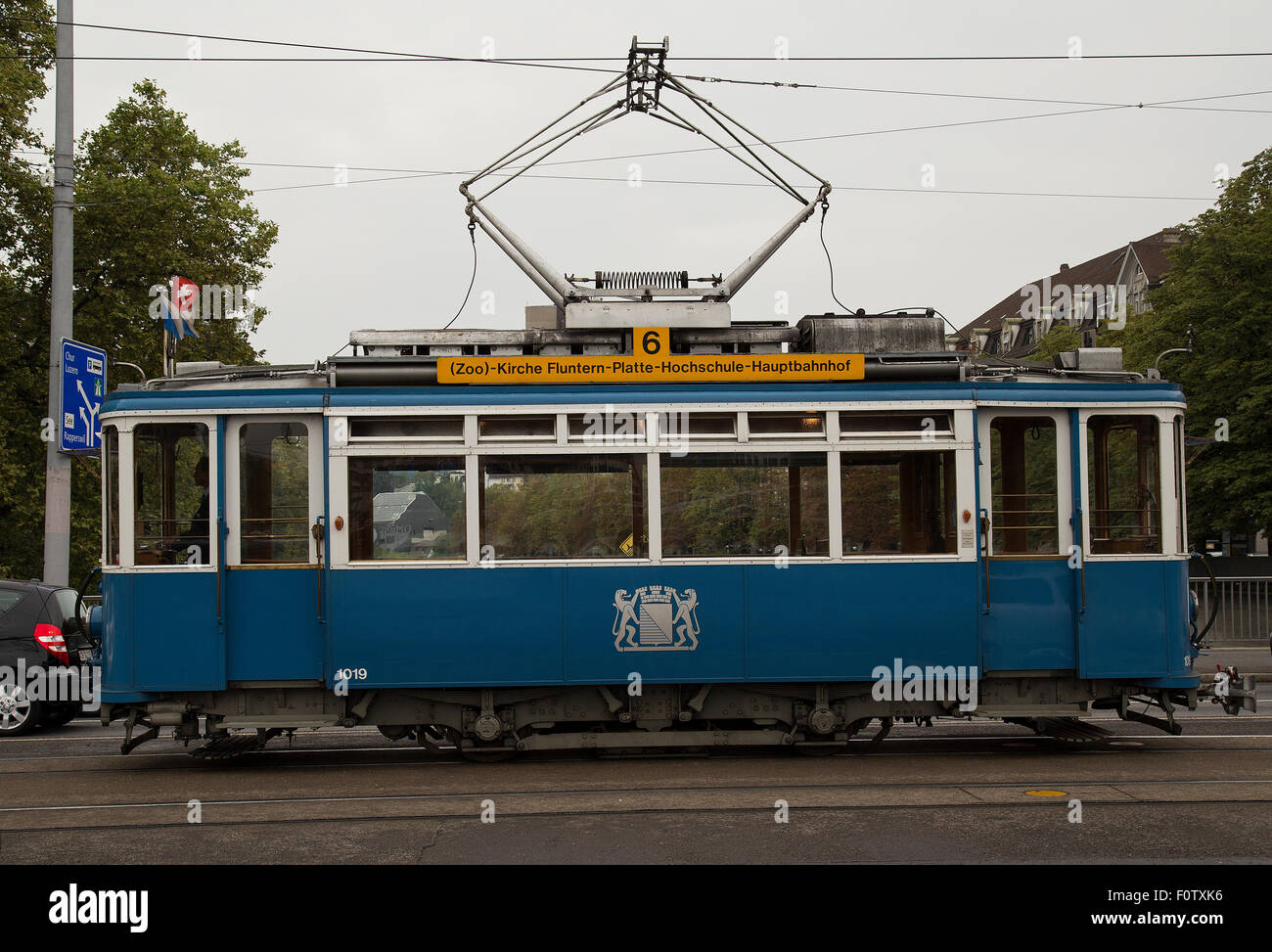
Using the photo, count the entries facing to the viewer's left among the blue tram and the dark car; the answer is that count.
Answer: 2

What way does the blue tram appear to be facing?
to the viewer's left

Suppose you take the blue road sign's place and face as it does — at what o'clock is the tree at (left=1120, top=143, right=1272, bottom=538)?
The tree is roughly at 10 o'clock from the blue road sign.

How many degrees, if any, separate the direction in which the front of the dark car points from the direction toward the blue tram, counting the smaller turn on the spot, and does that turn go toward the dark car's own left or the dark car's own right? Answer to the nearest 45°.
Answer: approximately 135° to the dark car's own left

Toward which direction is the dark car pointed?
to the viewer's left

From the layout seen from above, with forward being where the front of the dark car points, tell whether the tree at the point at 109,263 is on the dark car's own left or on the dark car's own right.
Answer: on the dark car's own right

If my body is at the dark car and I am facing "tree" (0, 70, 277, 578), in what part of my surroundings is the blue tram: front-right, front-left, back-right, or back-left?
back-right

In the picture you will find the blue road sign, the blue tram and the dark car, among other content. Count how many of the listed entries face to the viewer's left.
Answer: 2

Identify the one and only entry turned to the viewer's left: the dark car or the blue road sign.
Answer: the dark car

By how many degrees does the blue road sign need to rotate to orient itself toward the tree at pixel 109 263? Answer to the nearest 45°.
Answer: approximately 135° to its left

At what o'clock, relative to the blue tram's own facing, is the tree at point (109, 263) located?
The tree is roughly at 2 o'clock from the blue tram.

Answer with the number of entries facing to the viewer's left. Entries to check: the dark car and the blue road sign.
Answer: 1
